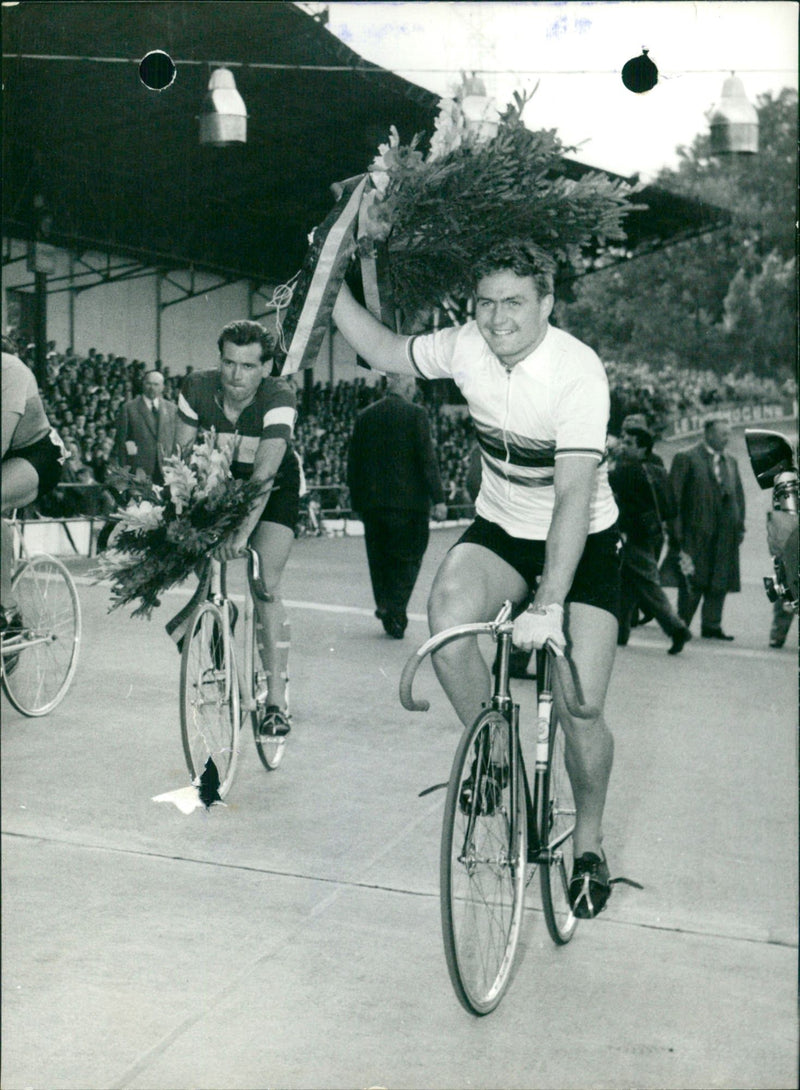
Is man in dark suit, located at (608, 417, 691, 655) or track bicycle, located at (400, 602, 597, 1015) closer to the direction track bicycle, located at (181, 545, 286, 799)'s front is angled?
the track bicycle

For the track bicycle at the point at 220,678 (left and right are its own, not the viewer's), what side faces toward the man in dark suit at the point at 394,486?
back

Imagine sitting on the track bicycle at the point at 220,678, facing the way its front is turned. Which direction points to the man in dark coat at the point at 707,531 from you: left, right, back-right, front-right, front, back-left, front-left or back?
back

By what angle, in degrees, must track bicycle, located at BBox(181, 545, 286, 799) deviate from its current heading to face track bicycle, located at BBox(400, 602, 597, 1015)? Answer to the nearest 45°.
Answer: approximately 90° to its left

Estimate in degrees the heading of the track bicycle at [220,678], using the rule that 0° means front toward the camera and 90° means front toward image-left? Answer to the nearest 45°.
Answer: approximately 45°
